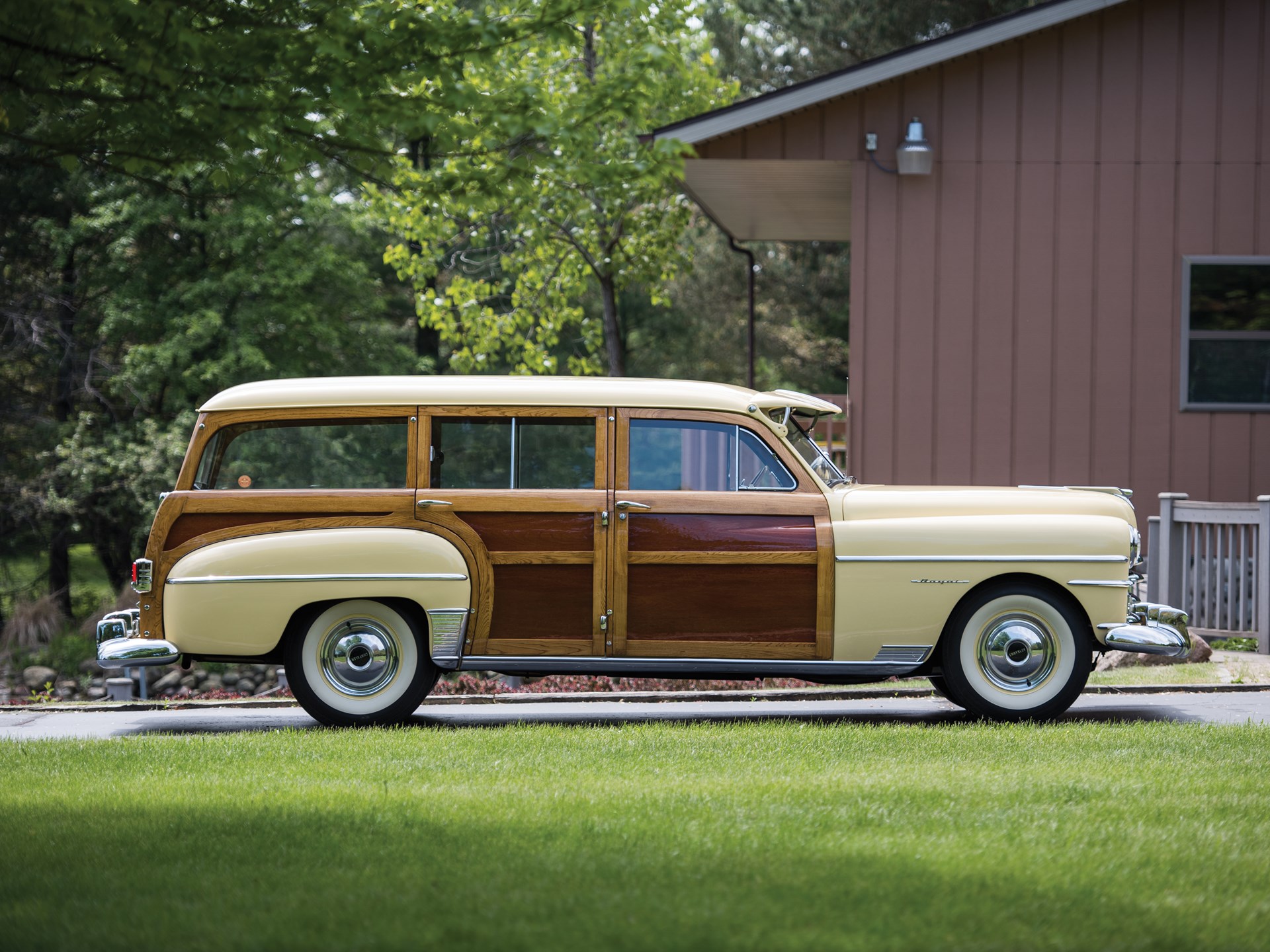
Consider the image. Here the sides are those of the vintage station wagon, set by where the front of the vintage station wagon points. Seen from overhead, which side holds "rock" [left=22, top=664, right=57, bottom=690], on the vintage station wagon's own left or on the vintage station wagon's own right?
on the vintage station wagon's own left

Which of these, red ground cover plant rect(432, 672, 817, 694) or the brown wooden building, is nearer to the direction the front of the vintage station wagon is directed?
the brown wooden building

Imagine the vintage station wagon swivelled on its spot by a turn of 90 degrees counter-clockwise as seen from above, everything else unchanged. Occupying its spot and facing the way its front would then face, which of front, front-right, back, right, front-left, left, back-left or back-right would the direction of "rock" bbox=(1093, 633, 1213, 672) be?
front-right

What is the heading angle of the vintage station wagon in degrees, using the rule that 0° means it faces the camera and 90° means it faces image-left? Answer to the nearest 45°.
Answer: approximately 270°

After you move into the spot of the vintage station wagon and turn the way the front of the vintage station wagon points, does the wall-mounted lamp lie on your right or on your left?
on your left

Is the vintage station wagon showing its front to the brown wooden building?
no

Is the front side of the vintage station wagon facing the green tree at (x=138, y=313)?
no

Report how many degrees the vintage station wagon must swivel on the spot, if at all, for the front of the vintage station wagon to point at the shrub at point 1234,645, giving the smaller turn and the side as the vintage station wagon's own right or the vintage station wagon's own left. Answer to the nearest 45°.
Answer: approximately 45° to the vintage station wagon's own left

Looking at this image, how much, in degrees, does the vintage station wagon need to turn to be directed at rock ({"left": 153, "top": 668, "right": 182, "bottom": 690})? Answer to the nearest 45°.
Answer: approximately 135° to its left

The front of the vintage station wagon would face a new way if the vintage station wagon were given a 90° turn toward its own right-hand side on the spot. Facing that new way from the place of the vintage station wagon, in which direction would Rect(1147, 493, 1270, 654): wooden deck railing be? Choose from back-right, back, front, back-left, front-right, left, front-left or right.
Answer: back-left

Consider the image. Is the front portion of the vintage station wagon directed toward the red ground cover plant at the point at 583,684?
no
